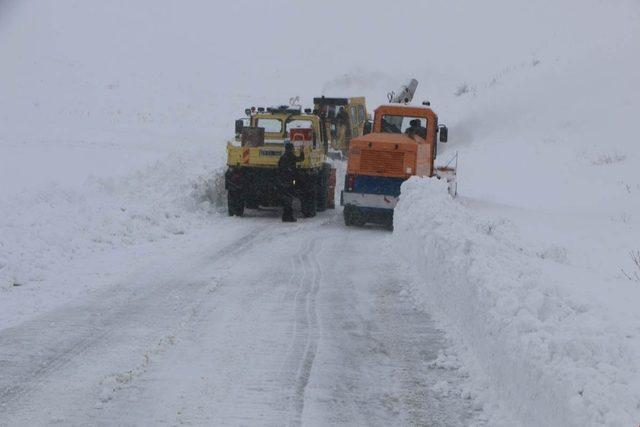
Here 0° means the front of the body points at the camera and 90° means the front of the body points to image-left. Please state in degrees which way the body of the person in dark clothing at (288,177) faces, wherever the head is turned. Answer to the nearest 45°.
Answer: approximately 225°

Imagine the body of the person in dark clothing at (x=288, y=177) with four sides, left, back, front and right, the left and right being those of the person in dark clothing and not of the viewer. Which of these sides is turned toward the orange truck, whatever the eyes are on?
right
